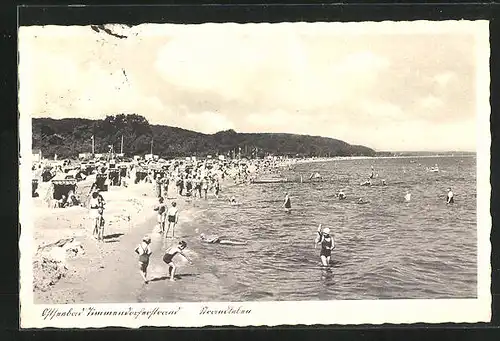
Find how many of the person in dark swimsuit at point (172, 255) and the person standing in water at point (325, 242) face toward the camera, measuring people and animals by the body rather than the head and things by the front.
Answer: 1

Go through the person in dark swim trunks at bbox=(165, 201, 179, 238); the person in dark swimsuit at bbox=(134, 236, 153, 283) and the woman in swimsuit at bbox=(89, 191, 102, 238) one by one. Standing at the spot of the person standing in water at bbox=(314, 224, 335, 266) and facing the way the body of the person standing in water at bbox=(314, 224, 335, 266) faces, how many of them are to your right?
3

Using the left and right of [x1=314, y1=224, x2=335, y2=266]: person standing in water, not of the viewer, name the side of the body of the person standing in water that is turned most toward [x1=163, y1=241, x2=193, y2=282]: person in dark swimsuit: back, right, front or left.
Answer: right

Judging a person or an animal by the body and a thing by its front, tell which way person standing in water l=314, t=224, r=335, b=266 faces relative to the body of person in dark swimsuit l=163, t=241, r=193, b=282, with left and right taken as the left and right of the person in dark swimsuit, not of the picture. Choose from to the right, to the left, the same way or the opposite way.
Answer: to the right

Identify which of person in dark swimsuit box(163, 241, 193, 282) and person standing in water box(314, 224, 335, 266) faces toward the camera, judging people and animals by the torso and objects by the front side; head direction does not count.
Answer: the person standing in water

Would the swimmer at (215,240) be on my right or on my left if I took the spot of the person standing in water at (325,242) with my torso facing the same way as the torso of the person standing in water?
on my right

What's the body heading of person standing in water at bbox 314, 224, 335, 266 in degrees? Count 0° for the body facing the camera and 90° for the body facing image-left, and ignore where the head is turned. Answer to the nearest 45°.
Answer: approximately 0°

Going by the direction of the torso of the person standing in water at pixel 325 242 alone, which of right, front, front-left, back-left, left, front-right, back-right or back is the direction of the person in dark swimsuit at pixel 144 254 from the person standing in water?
right

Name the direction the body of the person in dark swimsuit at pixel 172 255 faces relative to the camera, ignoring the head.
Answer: to the viewer's right
